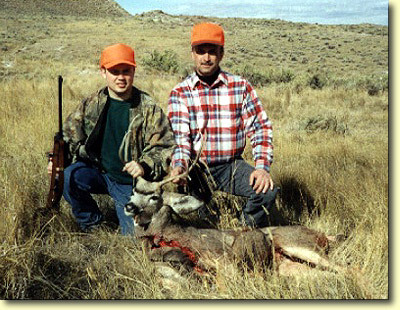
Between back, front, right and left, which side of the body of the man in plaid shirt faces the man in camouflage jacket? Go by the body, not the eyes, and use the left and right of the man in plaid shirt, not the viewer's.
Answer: right

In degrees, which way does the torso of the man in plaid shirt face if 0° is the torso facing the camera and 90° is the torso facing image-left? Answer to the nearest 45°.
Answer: approximately 0°

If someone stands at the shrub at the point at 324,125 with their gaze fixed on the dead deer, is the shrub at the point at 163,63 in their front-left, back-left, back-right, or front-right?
back-right

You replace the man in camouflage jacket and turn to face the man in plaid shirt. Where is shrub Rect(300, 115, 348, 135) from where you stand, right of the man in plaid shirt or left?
left

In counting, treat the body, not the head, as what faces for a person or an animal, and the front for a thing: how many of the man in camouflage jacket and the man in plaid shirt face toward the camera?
2

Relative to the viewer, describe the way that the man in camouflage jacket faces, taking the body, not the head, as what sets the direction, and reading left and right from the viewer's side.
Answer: facing the viewer

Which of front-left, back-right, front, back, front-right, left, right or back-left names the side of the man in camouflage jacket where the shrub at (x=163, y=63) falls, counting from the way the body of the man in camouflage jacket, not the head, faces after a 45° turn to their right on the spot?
back-right

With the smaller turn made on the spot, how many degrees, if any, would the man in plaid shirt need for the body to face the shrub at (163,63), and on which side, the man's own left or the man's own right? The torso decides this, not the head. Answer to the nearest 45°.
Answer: approximately 180°

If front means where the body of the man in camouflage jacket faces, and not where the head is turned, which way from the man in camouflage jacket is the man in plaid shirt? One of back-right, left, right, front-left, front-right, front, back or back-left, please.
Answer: left
